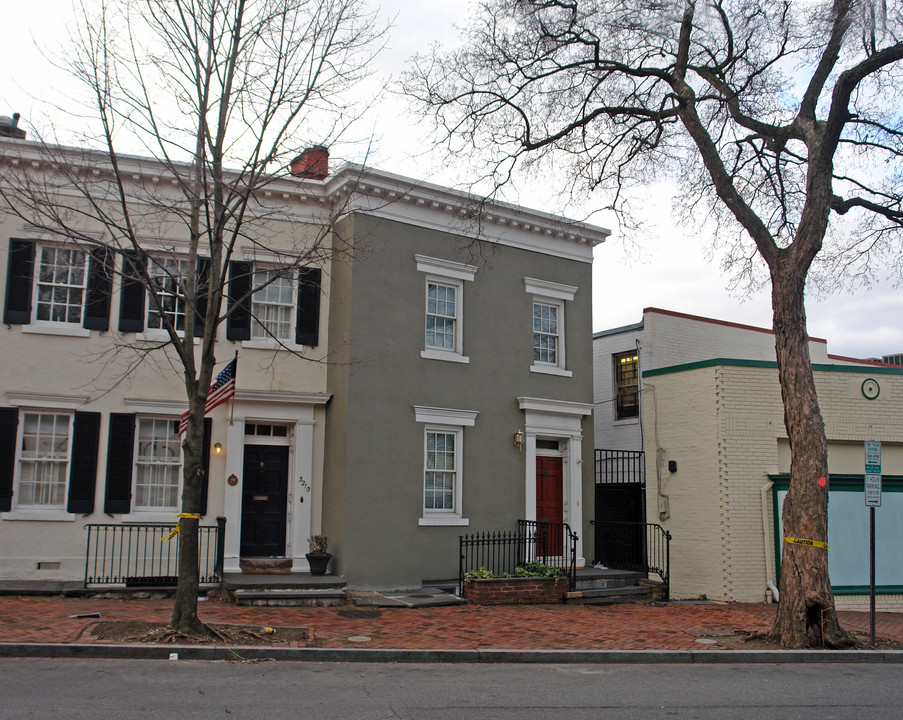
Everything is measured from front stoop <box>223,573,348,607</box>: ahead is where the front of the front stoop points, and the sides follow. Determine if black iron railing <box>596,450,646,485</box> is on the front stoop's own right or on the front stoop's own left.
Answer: on the front stoop's own left

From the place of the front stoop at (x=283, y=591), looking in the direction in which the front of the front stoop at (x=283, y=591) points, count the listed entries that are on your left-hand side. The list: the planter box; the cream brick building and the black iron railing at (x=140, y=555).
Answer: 2

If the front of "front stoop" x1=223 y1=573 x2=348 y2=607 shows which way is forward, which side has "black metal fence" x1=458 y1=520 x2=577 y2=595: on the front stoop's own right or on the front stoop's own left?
on the front stoop's own left

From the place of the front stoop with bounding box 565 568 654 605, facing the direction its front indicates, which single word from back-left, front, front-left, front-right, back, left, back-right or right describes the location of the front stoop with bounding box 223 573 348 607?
front-right

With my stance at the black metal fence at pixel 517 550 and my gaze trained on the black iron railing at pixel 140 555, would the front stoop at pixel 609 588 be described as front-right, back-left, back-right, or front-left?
back-left

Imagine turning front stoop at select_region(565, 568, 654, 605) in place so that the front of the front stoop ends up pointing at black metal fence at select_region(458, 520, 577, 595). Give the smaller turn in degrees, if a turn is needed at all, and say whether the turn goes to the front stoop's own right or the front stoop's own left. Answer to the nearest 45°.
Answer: approximately 90° to the front stoop's own right

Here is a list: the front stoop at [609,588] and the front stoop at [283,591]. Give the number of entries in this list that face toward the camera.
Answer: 2

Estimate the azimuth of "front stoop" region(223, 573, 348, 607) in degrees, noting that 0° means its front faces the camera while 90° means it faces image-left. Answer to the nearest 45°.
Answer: approximately 0°

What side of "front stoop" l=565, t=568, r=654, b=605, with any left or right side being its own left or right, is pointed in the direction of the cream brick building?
left
